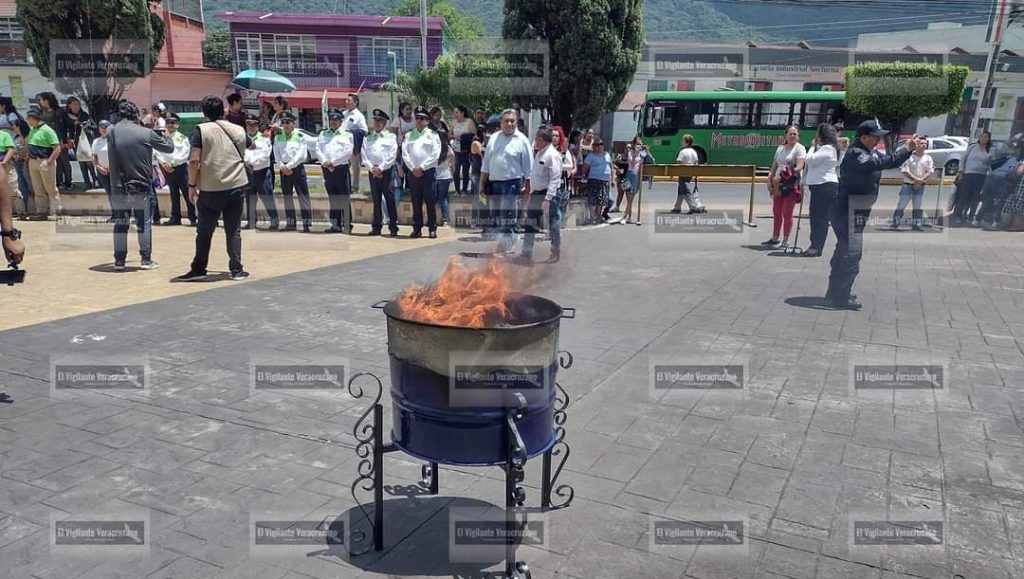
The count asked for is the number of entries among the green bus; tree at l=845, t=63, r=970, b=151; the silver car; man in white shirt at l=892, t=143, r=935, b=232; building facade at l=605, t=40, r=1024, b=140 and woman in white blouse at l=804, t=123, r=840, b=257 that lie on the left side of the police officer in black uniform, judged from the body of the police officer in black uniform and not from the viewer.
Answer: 6

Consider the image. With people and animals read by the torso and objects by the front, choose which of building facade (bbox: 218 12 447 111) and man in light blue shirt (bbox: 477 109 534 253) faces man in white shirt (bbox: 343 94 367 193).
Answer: the building facade

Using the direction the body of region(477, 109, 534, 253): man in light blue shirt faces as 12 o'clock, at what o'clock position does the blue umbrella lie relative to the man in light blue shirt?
The blue umbrella is roughly at 5 o'clock from the man in light blue shirt.

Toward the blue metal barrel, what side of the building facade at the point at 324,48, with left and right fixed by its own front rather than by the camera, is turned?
front

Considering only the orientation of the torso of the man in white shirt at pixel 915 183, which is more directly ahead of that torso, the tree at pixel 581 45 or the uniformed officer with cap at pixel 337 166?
the uniformed officer with cap

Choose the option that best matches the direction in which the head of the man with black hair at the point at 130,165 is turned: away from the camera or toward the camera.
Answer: away from the camera

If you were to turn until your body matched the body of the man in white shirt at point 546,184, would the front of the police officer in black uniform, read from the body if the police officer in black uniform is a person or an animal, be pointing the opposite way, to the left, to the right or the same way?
to the left

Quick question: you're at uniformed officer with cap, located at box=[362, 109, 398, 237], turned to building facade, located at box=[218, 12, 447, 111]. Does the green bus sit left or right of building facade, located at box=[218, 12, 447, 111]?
right

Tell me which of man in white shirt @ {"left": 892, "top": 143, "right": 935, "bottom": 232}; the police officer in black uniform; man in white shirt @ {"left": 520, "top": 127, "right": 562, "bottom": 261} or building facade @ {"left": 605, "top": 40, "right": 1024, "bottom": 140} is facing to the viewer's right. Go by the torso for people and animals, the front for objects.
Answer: the police officer in black uniform

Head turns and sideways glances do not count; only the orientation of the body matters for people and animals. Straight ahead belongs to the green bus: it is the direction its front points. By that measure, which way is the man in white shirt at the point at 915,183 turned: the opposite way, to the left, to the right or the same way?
to the left

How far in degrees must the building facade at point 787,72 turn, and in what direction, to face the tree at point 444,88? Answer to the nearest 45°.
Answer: approximately 45° to its right

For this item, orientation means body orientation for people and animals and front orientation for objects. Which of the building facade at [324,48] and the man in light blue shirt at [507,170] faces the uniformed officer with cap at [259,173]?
the building facade

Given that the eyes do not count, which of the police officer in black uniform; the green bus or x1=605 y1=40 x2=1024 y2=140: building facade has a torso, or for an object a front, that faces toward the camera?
the building facade
